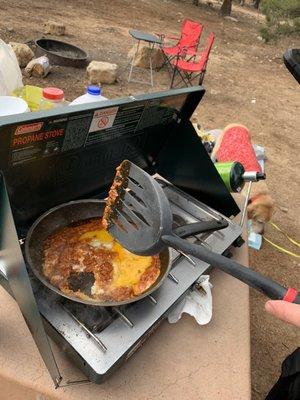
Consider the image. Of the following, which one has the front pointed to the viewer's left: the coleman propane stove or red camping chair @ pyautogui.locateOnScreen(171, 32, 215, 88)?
the red camping chair

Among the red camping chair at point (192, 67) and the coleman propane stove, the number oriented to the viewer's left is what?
1

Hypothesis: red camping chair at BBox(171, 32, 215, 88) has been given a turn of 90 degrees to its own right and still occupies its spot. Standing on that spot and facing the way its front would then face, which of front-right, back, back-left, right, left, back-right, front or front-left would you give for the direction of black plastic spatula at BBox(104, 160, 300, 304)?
back

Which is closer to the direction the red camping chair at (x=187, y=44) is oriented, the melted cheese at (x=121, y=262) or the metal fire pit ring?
the metal fire pit ring

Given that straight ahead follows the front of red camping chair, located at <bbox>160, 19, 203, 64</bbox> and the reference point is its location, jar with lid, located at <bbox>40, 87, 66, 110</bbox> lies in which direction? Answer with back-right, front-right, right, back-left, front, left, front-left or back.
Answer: front-left

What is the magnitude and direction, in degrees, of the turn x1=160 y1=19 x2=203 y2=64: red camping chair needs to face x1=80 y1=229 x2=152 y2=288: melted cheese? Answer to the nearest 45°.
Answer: approximately 45° to its left

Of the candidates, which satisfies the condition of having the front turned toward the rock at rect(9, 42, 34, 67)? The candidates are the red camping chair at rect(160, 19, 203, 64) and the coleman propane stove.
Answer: the red camping chair

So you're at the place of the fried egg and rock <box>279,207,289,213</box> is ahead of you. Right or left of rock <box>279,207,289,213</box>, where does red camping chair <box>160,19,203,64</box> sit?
left

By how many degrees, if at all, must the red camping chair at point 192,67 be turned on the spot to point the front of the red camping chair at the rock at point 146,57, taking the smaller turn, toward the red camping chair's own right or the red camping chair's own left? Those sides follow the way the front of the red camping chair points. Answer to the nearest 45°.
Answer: approximately 45° to the red camping chair's own right

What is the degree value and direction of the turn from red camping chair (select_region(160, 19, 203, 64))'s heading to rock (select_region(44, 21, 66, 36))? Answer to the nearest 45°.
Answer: approximately 45° to its right

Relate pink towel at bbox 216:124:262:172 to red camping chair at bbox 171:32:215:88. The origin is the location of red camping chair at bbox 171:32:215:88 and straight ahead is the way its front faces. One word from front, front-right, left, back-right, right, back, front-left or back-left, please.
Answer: left

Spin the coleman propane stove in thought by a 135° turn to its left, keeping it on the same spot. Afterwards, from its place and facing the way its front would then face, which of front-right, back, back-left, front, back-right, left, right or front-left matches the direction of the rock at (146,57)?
front

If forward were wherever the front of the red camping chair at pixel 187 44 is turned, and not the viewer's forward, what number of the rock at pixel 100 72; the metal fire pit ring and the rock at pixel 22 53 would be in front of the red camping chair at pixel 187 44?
3

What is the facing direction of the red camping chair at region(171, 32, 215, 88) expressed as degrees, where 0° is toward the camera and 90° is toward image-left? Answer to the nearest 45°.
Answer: approximately 90°

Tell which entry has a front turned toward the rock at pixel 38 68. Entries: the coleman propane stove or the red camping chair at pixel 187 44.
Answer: the red camping chair

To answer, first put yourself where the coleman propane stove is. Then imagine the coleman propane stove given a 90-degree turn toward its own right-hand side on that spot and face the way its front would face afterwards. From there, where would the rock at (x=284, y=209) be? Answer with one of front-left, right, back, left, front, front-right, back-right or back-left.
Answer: back

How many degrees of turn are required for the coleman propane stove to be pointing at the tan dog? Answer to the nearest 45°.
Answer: approximately 90° to its left

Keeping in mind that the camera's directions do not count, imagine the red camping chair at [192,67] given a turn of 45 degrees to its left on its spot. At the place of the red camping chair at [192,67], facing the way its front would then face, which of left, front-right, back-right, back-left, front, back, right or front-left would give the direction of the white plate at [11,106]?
front-left
